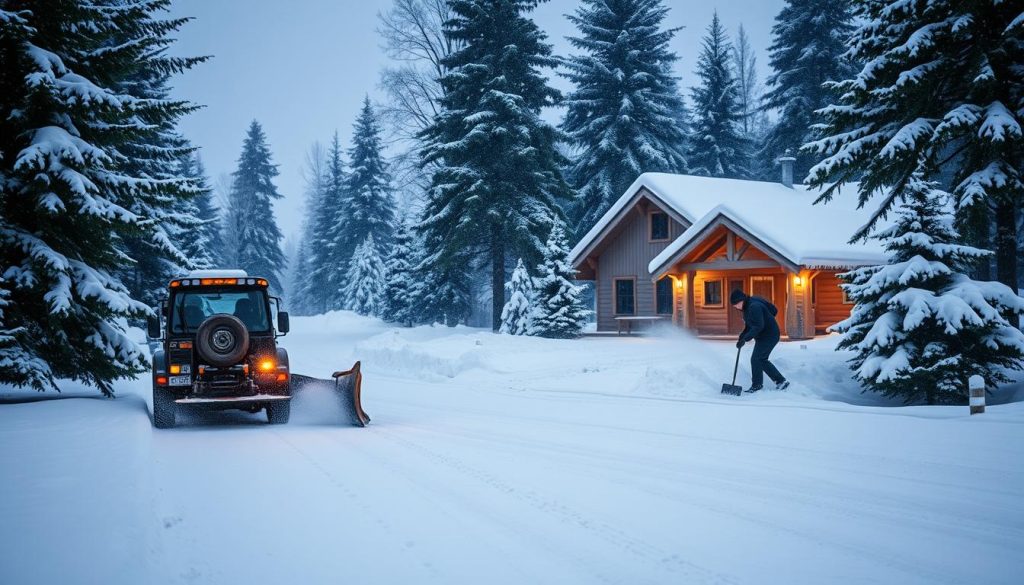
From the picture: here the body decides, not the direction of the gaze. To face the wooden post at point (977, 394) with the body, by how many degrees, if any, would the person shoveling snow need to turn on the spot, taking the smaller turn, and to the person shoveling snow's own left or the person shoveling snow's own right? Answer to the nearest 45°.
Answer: approximately 135° to the person shoveling snow's own left

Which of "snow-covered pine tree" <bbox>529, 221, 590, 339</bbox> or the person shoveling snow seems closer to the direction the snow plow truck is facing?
the snow-covered pine tree

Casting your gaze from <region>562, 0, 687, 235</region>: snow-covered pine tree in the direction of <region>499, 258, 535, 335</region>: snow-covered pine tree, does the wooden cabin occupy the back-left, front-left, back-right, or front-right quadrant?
front-left

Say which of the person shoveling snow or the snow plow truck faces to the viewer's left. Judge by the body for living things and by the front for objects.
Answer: the person shoveling snow

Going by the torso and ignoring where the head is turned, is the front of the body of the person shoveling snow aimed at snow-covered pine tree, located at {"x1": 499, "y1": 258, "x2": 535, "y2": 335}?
no

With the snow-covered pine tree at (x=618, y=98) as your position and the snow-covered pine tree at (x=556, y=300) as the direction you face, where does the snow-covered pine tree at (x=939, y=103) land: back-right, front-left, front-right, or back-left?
front-left

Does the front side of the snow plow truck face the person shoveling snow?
no

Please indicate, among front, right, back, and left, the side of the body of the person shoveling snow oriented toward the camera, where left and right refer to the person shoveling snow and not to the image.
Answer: left

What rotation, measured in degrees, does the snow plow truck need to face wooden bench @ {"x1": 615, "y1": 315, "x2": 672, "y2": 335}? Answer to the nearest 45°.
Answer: approximately 45° to its right

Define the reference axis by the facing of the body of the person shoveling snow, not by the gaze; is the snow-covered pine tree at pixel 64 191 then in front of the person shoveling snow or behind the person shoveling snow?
in front

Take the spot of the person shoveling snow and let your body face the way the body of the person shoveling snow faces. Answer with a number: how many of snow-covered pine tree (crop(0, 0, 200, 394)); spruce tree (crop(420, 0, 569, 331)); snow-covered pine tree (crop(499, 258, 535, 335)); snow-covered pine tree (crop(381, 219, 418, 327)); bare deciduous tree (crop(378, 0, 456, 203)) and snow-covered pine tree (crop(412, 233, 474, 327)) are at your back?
0

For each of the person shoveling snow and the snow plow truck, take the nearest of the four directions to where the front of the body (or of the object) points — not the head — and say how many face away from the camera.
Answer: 1

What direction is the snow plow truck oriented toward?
away from the camera

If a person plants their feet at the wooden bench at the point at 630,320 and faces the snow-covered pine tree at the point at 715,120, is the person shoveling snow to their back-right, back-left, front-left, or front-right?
back-right

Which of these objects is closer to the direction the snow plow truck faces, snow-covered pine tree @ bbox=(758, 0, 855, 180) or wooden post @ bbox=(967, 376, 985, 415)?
the snow-covered pine tree

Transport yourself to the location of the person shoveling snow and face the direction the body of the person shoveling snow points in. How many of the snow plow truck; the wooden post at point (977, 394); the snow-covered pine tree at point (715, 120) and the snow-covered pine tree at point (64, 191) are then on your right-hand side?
1

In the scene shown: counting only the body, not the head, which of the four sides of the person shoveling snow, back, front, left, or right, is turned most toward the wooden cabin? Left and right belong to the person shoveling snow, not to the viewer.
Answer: right
